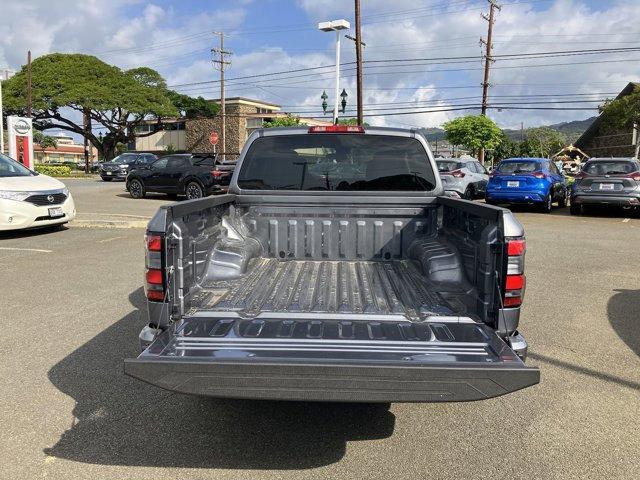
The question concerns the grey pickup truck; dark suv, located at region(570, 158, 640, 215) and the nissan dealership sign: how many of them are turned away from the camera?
2

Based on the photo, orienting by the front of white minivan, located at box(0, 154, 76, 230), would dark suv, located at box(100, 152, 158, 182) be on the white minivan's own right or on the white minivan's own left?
on the white minivan's own left

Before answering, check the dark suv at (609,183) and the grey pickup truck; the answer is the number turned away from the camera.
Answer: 2

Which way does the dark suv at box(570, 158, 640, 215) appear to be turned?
away from the camera

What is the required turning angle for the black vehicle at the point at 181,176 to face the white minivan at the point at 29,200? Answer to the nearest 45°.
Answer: approximately 135° to its left

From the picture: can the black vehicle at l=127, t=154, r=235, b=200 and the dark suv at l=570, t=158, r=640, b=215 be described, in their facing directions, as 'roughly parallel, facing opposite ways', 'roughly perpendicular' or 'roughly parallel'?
roughly perpendicular

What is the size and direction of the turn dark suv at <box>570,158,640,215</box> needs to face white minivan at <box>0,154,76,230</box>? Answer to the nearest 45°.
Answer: approximately 135° to its left

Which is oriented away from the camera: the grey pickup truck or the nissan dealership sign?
the grey pickup truck

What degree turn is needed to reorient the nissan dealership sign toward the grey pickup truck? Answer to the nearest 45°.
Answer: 0° — it already faces it

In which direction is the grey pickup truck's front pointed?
away from the camera

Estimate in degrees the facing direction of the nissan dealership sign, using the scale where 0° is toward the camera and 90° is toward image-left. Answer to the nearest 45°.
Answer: approximately 0°

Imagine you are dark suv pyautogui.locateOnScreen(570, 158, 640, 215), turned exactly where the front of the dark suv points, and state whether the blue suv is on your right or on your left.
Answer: on your left

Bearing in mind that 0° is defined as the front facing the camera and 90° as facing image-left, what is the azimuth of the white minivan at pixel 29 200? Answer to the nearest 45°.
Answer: approximately 315°

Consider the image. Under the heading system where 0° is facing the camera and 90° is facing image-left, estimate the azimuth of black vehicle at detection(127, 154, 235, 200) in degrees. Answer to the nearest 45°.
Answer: approximately 135°
